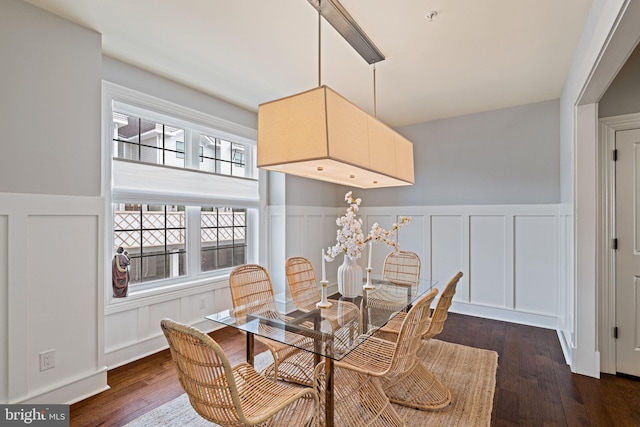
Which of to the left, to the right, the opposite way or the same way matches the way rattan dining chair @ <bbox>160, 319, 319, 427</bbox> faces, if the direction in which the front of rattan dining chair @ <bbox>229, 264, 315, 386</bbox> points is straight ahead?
to the left

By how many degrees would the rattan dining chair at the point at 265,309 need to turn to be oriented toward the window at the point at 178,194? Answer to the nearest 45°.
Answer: approximately 180°

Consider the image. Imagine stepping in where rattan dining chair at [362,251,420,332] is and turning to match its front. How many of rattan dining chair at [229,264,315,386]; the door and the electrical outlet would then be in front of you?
2

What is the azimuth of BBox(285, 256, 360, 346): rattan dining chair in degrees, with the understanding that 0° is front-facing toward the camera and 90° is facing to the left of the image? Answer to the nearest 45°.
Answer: approximately 315°

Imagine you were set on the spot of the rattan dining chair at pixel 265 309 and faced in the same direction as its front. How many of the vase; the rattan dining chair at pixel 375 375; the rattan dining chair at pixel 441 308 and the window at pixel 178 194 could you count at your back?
1

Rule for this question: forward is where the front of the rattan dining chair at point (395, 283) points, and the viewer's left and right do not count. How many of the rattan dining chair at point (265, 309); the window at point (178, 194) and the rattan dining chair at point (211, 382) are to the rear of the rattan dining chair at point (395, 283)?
0

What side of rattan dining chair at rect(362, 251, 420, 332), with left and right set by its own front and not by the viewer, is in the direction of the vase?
front

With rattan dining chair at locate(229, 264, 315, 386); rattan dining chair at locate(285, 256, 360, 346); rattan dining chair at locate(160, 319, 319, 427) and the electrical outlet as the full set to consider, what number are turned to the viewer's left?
0

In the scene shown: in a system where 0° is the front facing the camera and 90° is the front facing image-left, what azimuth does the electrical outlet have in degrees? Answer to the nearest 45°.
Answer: approximately 315°

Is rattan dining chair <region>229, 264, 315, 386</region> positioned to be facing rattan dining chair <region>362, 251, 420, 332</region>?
no

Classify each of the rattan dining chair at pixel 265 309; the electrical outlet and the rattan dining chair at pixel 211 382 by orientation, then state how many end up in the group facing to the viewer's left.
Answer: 0

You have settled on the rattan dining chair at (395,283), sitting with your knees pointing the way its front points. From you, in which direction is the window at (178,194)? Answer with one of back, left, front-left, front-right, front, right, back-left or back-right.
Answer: front-right

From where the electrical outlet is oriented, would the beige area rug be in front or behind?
in front

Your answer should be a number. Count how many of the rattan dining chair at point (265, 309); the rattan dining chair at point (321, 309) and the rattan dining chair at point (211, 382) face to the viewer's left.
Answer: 0

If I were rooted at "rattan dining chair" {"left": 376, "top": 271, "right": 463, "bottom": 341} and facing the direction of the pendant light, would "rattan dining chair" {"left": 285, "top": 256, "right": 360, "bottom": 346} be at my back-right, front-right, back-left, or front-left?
front-right

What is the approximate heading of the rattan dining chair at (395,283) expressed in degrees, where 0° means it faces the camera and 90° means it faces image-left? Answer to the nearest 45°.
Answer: approximately 45°
